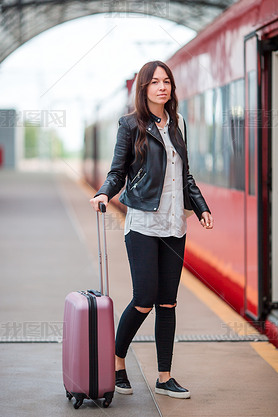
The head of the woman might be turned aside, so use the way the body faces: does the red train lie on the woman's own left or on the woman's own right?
on the woman's own left

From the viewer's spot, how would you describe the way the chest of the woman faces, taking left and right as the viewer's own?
facing the viewer and to the right of the viewer
